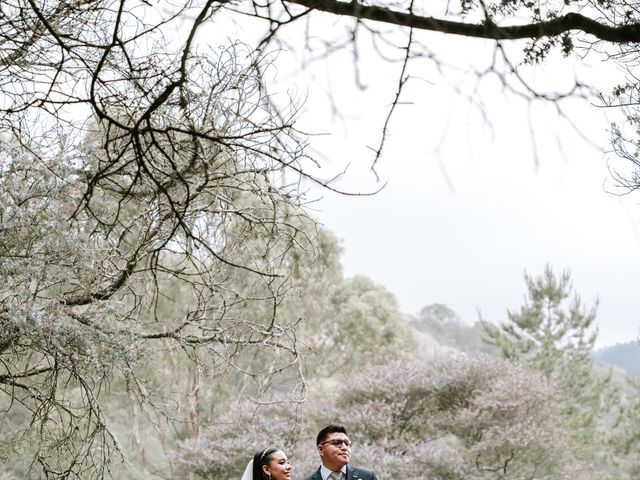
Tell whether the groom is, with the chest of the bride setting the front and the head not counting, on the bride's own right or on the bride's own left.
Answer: on the bride's own left

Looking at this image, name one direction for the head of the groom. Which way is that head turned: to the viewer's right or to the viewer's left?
to the viewer's right

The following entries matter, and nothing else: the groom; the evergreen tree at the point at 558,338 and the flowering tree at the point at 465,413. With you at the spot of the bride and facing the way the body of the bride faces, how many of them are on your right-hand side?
0

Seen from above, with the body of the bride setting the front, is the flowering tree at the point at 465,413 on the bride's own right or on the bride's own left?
on the bride's own left

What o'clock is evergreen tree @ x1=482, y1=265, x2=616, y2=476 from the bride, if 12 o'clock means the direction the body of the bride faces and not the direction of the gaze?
The evergreen tree is roughly at 8 o'clock from the bride.

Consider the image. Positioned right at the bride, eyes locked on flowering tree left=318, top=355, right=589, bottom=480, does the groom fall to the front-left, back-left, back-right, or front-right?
front-right

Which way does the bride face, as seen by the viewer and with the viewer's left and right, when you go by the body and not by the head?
facing the viewer and to the right of the viewer
